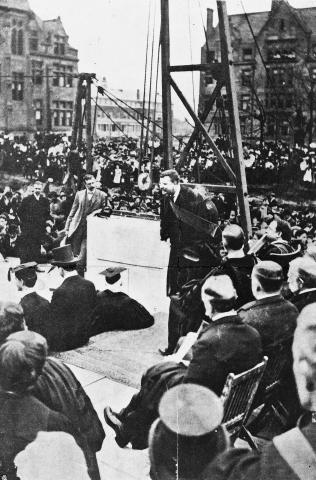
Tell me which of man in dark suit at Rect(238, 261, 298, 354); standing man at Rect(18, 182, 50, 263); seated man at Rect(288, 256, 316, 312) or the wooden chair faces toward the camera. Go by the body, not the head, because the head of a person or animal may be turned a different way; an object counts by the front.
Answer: the standing man

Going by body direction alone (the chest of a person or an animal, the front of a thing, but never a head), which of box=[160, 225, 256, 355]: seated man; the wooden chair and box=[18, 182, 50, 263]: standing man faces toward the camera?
the standing man

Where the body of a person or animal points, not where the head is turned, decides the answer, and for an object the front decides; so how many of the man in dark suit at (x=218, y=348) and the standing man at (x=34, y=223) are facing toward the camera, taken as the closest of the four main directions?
1

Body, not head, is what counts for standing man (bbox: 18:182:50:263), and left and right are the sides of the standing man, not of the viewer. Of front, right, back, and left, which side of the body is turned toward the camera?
front

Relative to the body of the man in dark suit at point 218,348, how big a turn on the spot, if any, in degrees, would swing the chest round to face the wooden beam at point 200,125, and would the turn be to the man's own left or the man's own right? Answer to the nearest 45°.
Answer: approximately 45° to the man's own right

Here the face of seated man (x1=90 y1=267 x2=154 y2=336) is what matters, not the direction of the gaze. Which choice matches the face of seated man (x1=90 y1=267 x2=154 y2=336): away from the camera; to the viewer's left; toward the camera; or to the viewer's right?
away from the camera

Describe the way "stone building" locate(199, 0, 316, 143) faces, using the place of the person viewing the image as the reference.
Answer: facing the viewer

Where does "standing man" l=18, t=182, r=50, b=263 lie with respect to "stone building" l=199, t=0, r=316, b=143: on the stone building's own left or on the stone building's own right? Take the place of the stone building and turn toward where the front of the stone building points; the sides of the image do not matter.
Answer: on the stone building's own right

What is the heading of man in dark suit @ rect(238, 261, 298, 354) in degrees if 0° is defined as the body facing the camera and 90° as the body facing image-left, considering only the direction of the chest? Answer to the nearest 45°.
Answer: approximately 135°

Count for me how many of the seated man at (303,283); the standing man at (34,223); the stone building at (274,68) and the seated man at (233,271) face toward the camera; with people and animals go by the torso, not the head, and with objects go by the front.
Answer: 2

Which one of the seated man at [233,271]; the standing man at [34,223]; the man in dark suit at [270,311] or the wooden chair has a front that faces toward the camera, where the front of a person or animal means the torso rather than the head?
the standing man

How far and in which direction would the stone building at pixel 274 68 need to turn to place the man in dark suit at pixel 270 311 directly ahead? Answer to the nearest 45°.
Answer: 0° — it already faces them
